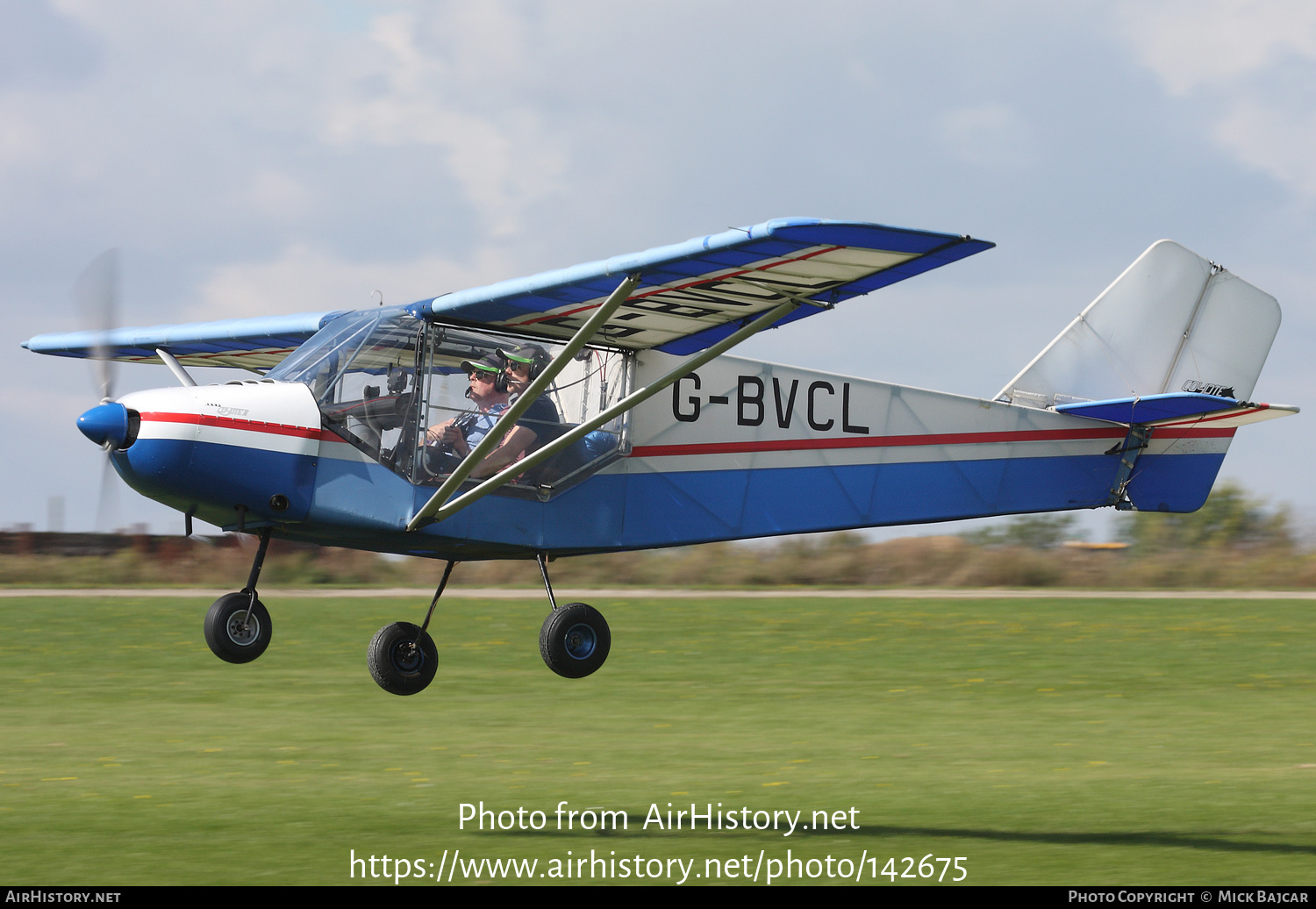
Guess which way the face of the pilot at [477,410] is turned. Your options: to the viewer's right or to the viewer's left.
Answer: to the viewer's left

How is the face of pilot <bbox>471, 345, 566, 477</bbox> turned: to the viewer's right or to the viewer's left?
to the viewer's left

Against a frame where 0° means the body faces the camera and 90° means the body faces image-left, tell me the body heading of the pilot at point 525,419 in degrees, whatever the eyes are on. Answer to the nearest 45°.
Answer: approximately 90°
